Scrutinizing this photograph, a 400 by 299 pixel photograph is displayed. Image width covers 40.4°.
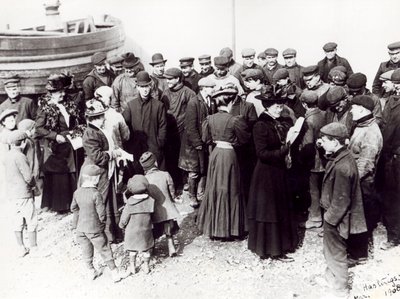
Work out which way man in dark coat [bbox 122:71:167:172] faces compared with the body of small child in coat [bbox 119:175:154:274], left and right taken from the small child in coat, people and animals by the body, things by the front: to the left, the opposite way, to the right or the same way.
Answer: the opposite way

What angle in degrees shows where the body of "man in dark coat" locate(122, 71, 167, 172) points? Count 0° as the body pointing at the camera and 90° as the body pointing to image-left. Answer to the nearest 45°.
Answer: approximately 0°

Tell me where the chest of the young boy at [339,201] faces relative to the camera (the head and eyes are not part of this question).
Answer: to the viewer's left

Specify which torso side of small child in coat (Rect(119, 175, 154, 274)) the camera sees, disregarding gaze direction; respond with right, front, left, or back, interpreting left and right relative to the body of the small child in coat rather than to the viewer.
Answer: back

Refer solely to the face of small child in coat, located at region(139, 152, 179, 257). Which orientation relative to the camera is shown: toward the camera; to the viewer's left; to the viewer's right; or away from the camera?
away from the camera

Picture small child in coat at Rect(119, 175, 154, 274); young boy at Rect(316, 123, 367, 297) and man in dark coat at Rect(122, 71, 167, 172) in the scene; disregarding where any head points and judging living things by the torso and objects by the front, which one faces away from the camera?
the small child in coat
